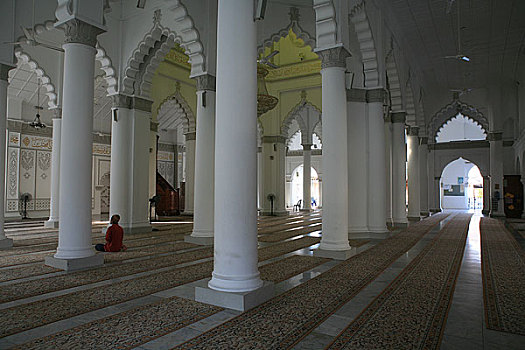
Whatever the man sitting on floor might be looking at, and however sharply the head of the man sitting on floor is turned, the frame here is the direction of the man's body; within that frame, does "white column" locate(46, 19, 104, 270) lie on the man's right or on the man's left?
on the man's left

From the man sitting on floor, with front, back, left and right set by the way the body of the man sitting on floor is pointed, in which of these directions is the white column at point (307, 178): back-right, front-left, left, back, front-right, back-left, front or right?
right

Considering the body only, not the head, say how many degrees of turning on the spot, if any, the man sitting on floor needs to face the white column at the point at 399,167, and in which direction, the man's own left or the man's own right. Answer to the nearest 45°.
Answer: approximately 135° to the man's own right

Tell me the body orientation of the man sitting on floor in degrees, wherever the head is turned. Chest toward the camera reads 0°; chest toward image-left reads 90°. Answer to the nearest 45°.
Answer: approximately 135°

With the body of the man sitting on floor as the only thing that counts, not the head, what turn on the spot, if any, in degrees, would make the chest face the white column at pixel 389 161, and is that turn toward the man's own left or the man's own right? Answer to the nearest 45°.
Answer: approximately 135° to the man's own right

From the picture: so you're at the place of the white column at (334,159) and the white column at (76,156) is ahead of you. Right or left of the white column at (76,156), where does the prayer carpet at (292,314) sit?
left

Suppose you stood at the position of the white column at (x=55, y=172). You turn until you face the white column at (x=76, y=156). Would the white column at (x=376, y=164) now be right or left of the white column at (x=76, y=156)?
left

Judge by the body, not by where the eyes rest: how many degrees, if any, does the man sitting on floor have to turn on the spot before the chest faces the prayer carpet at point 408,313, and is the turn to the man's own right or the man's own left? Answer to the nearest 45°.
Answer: approximately 180°

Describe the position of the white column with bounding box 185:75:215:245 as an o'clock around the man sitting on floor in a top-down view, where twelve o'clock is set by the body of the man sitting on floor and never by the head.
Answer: The white column is roughly at 4 o'clock from the man sitting on floor.

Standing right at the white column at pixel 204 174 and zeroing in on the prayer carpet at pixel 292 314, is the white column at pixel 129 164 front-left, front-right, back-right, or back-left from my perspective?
back-right
